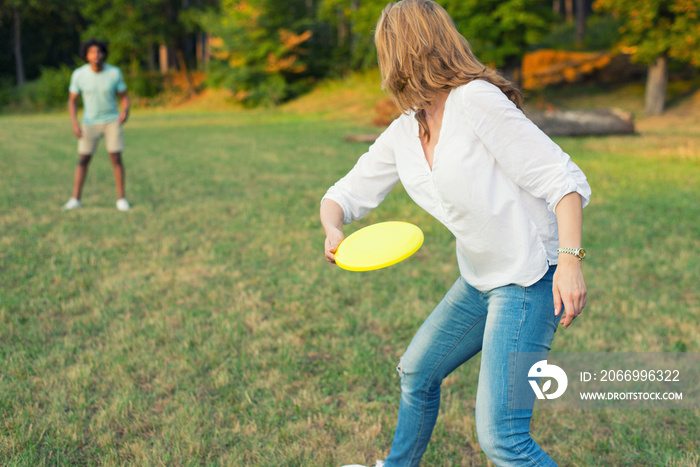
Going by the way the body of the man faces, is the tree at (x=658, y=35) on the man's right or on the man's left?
on the man's left

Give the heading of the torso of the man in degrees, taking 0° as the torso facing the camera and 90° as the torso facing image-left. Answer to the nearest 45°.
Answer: approximately 0°

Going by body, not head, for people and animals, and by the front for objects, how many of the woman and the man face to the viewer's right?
0

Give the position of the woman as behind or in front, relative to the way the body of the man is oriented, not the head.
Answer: in front
